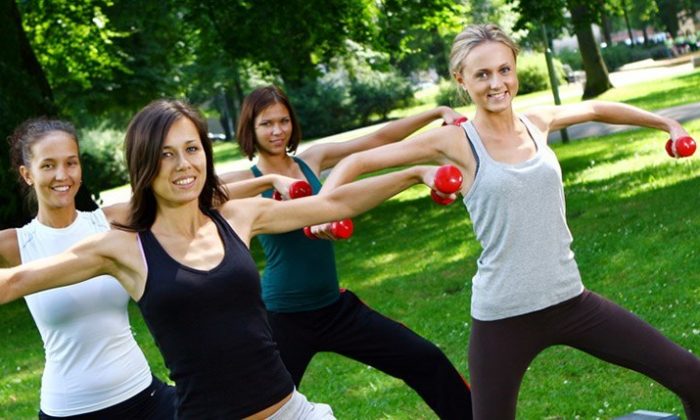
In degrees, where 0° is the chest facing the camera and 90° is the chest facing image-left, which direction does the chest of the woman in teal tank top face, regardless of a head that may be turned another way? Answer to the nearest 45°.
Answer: approximately 0°

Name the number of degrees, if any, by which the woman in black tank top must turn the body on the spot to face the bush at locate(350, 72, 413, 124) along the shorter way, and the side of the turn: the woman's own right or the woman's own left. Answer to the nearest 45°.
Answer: approximately 180°

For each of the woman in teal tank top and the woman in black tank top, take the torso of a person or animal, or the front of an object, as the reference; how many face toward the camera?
2

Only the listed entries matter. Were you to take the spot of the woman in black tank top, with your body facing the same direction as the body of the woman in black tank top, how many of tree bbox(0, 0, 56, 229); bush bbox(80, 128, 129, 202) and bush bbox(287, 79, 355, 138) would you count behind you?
3

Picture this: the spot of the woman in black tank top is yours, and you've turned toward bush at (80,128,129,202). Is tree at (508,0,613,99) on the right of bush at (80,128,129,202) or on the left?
right

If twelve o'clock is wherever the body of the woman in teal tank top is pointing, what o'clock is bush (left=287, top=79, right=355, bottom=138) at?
The bush is roughly at 6 o'clock from the woman in teal tank top.

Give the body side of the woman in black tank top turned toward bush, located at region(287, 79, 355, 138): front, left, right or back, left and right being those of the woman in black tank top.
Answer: back
